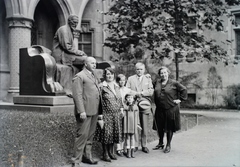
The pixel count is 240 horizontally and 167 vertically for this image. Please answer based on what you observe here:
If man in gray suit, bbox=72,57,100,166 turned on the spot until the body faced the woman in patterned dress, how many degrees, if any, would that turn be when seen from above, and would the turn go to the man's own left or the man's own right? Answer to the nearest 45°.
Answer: approximately 90° to the man's own left

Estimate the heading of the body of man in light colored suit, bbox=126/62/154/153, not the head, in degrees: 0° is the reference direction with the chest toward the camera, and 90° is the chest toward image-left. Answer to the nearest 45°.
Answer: approximately 0°

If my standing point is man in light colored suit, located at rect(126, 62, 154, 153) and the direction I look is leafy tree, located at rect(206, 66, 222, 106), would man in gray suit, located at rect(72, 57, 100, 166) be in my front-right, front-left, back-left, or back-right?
back-left

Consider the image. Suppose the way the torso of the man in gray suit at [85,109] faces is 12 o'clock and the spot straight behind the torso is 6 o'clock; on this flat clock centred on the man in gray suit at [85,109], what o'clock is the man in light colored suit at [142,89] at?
the man in light colored suit at [142,89] is roughly at 9 o'clock from the man in gray suit at [85,109].

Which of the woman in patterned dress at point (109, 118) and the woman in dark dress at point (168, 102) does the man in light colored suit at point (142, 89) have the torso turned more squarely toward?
the woman in patterned dress

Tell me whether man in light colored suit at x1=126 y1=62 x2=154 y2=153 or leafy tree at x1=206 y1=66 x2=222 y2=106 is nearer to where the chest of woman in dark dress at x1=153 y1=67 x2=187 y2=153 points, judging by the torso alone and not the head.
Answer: the man in light colored suit

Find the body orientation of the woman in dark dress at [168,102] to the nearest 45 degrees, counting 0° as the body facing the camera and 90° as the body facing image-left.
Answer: approximately 45°

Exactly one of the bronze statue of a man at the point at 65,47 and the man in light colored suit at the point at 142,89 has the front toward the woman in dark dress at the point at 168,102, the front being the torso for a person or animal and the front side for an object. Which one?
the bronze statue of a man

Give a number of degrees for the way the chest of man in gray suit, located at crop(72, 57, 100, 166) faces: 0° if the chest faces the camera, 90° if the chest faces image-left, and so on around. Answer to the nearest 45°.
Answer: approximately 315°

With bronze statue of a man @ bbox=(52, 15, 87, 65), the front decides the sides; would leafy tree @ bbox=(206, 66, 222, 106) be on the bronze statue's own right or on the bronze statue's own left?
on the bronze statue's own left
